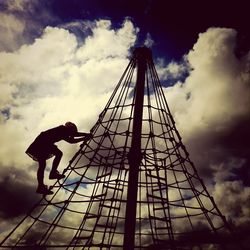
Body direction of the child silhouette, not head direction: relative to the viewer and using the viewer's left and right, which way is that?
facing to the right of the viewer
